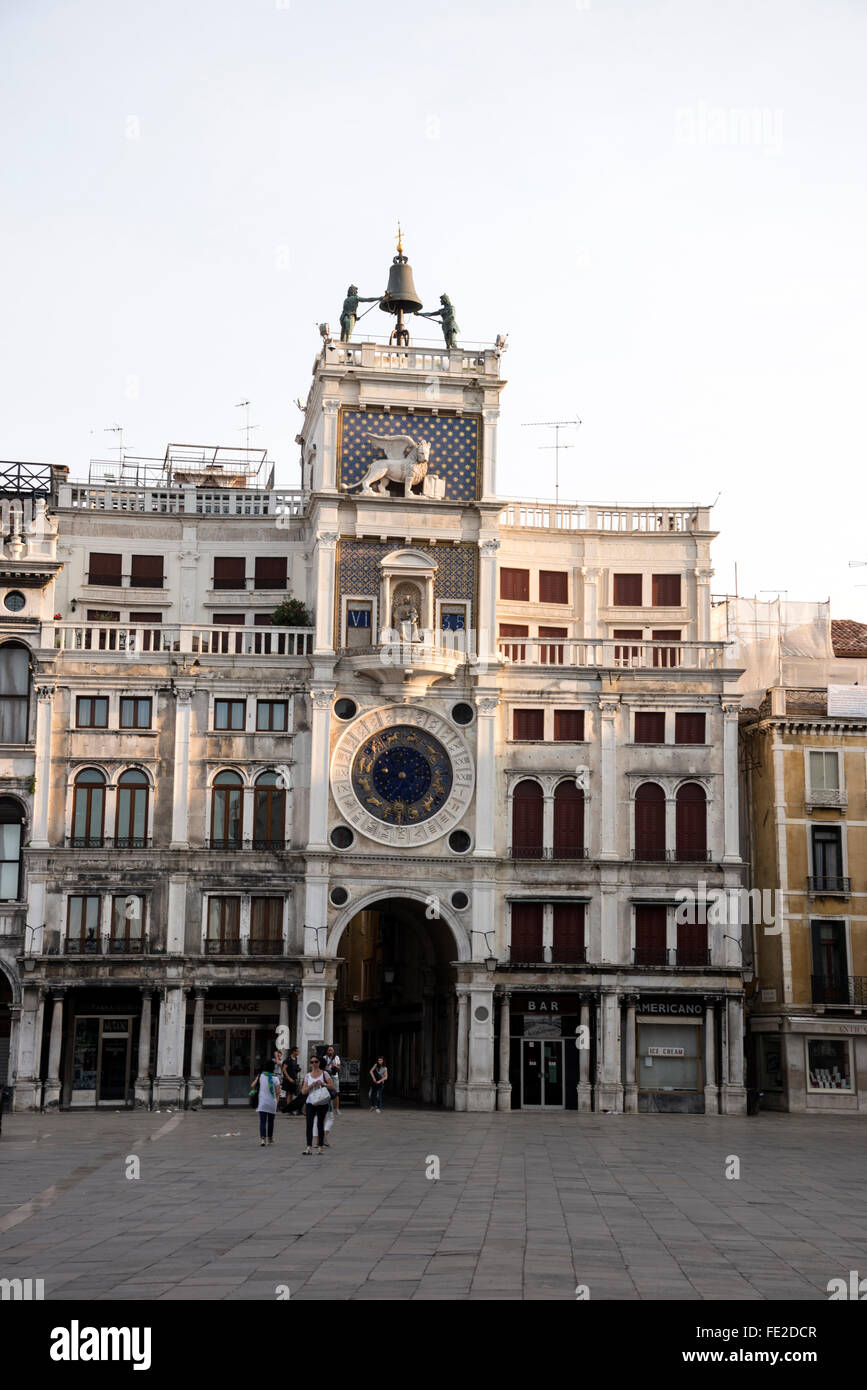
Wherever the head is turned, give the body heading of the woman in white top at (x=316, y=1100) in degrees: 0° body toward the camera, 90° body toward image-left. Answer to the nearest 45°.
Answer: approximately 0°
